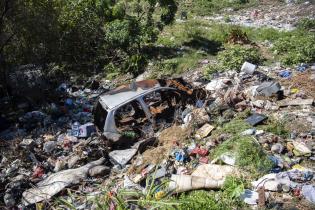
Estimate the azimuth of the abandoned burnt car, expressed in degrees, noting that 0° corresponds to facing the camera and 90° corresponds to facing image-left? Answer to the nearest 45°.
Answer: approximately 225°

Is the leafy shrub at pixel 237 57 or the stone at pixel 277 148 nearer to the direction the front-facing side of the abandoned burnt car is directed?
the leafy shrub

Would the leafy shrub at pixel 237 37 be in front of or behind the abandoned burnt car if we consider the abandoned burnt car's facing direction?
in front

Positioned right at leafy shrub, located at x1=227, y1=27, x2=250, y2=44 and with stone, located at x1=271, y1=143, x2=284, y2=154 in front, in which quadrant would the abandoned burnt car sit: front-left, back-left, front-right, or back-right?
front-right

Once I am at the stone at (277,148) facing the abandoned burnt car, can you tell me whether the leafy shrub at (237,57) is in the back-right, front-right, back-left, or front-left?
front-right

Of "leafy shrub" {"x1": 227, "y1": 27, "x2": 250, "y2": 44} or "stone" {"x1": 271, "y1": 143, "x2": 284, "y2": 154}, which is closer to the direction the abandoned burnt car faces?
the leafy shrub

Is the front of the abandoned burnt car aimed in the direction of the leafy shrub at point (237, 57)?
yes

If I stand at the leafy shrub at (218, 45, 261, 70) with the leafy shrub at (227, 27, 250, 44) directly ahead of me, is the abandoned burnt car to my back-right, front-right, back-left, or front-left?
back-left

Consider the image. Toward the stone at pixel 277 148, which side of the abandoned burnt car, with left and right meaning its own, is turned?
right
